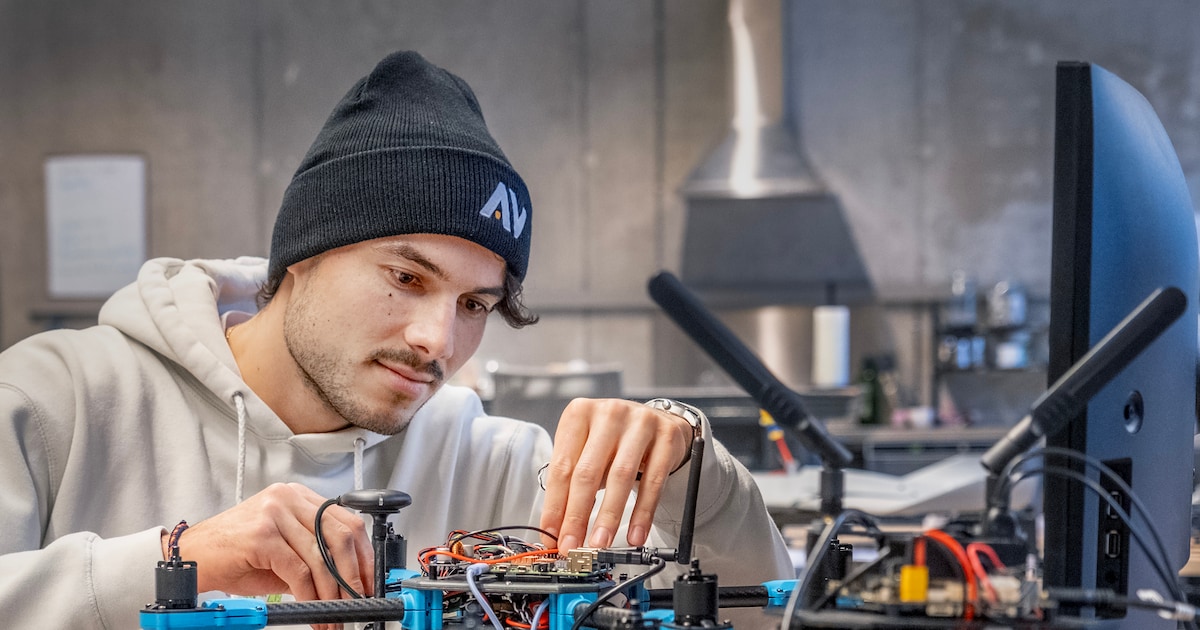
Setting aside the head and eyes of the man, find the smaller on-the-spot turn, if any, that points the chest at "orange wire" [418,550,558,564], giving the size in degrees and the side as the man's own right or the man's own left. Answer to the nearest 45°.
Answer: approximately 45° to the man's own right

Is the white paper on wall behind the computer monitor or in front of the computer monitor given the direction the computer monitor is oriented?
in front

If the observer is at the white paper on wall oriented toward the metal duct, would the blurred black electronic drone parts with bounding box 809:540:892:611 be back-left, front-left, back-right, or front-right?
front-right

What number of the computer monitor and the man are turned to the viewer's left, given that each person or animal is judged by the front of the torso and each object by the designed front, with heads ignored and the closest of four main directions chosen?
1

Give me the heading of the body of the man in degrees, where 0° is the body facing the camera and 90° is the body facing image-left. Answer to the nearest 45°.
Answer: approximately 315°

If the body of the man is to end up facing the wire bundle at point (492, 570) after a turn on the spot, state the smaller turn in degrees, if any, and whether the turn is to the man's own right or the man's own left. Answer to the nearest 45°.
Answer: approximately 45° to the man's own right

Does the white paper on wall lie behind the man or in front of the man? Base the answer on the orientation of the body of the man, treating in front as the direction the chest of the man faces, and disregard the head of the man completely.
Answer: behind

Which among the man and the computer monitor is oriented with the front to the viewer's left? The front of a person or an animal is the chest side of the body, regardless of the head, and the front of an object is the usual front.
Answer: the computer monitor

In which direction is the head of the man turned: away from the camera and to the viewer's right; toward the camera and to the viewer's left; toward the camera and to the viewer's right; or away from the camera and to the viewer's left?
toward the camera and to the viewer's right

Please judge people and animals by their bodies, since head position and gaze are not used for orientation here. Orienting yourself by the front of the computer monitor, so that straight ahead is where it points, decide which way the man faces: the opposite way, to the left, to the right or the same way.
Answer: the opposite way

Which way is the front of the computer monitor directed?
to the viewer's left

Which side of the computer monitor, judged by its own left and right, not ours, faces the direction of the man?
front
